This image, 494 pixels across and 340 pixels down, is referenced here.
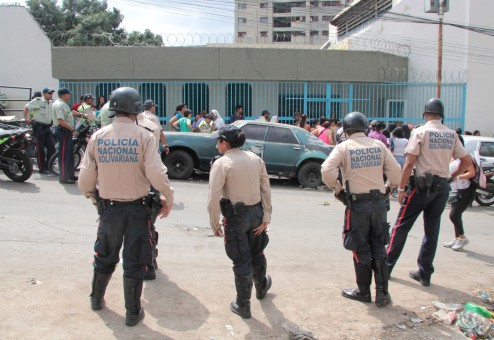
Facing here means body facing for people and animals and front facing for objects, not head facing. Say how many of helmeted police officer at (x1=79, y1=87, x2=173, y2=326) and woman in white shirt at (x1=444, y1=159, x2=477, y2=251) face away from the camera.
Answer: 1

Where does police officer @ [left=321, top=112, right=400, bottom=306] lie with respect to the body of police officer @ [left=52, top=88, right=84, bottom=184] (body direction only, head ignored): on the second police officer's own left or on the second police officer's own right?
on the second police officer's own right

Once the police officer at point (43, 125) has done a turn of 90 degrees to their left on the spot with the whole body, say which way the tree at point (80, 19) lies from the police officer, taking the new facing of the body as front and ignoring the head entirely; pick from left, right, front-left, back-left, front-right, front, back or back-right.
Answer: front-left

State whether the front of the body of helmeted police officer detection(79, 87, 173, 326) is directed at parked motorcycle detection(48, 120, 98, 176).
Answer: yes

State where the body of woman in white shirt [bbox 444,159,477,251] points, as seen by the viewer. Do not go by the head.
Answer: to the viewer's left

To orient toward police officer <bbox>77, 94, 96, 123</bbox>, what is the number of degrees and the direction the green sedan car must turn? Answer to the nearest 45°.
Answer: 0° — it already faces them

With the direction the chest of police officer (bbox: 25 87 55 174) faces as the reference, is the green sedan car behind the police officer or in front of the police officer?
in front

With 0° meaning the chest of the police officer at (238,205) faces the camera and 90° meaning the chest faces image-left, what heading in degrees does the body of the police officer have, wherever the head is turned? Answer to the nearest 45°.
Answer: approximately 135°

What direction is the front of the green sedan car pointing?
to the viewer's left

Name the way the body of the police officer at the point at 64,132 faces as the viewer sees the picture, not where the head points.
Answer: to the viewer's right

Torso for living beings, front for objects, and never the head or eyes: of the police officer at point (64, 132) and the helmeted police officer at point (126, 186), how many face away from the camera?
1

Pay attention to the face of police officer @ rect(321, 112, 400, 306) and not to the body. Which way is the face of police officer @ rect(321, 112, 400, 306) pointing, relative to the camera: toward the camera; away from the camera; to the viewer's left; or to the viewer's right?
away from the camera

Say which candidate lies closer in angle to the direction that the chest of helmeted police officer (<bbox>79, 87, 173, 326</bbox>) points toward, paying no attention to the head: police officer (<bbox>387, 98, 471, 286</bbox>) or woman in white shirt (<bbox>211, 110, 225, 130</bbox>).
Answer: the woman in white shirt

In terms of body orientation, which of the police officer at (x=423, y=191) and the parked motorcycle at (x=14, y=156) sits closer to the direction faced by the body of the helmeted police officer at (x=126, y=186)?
the parked motorcycle

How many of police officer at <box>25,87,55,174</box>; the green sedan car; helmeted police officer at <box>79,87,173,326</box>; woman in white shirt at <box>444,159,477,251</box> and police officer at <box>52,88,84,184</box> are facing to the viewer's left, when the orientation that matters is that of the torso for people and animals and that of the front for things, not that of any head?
2

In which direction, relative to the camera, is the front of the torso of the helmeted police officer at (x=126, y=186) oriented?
away from the camera

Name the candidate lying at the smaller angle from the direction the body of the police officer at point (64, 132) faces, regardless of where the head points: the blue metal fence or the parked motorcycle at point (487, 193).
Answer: the parked motorcycle

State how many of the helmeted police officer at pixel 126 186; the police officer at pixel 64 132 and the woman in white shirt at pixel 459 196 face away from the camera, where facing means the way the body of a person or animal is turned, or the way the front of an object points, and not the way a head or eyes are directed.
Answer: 1
